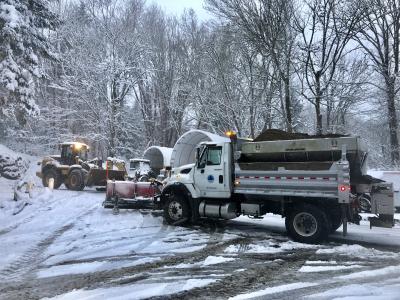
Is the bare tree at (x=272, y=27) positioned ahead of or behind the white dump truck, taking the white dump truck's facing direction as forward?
ahead

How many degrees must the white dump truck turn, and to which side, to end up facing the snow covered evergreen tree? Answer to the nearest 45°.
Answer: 0° — it already faces it

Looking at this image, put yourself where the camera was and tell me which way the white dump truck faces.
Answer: facing away from the viewer and to the left of the viewer

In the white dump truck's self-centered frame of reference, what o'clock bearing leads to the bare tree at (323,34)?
The bare tree is roughly at 2 o'clock from the white dump truck.

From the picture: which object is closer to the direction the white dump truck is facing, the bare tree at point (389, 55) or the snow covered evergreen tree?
the snow covered evergreen tree

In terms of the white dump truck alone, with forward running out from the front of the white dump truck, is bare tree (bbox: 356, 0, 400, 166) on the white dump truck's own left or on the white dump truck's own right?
on the white dump truck's own right
